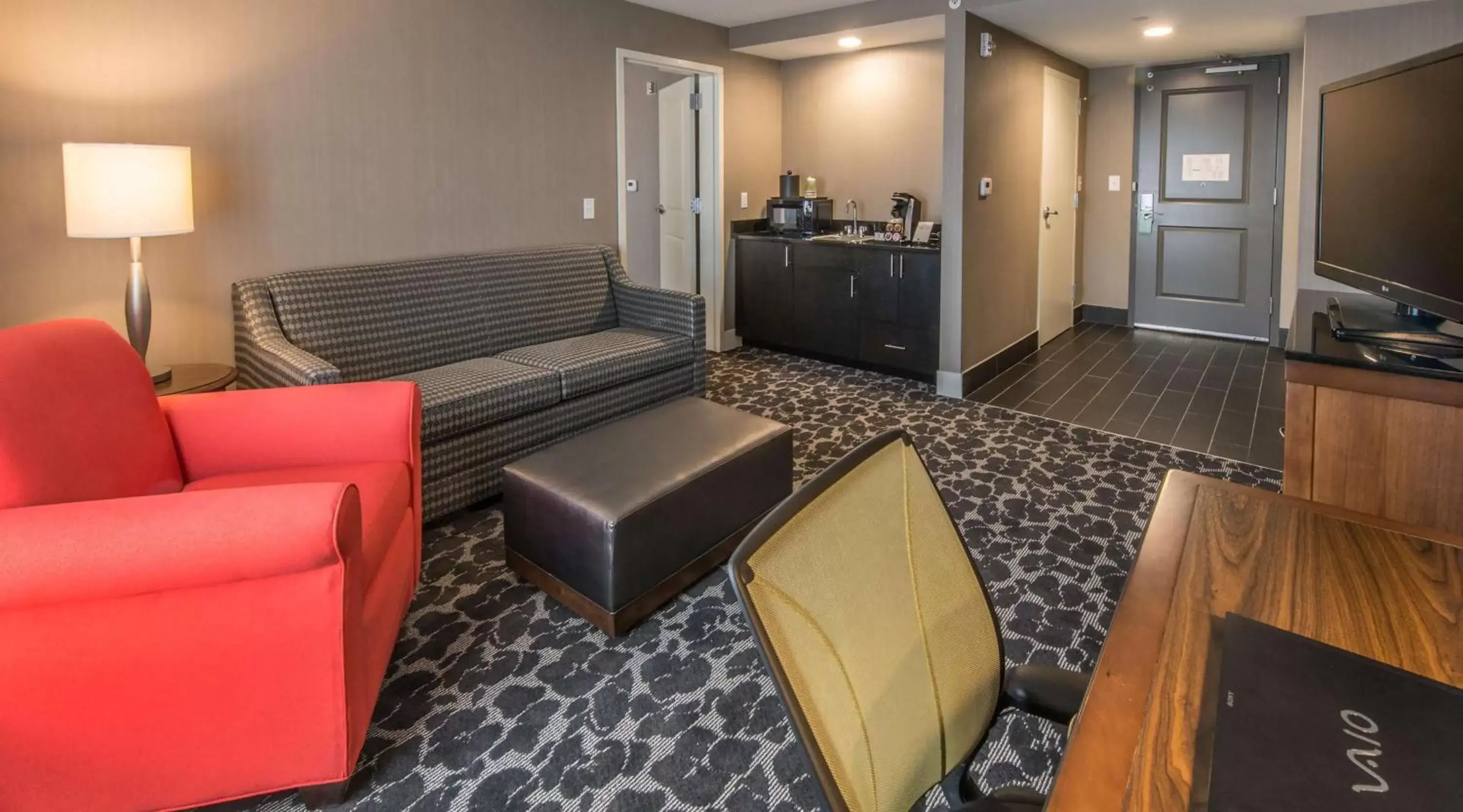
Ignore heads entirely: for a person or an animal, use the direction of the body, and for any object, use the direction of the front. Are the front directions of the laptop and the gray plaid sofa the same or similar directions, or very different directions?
very different directions

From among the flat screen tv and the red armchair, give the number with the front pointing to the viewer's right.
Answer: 1

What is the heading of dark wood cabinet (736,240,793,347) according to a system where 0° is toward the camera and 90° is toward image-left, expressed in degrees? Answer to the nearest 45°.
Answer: approximately 45°

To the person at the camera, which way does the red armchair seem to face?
facing to the right of the viewer

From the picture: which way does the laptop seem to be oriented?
to the viewer's left

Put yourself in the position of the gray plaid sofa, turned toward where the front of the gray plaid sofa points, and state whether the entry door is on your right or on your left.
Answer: on your left

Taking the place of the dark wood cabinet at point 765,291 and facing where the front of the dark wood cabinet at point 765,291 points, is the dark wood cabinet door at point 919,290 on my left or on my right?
on my left

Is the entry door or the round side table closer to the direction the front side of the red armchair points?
the entry door

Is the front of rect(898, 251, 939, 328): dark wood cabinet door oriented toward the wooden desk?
yes
